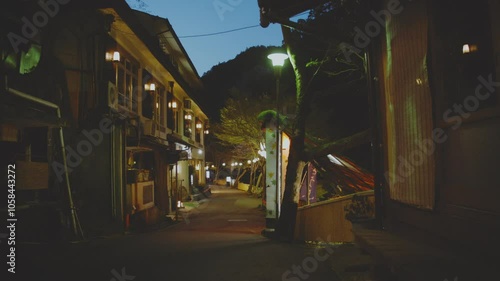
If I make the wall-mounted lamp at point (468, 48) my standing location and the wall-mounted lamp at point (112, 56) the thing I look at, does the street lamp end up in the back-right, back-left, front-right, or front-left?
front-right

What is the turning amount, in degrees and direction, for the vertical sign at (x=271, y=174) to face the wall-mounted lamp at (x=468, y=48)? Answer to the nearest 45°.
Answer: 0° — it already faces it

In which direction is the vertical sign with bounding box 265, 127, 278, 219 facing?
toward the camera

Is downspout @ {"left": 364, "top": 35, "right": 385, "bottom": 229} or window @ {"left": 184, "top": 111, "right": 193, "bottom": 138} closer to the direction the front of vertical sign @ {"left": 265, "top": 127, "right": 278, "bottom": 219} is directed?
the downspout

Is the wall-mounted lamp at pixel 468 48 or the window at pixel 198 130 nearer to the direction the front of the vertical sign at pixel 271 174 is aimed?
the wall-mounted lamp

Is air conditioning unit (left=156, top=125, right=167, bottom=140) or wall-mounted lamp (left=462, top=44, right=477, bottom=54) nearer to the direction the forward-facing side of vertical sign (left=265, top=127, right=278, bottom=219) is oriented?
the wall-mounted lamp

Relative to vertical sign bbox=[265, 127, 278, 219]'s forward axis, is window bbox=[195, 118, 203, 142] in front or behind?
behind

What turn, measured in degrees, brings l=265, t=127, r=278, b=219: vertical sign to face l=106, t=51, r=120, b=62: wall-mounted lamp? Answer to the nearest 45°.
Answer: approximately 90° to its right

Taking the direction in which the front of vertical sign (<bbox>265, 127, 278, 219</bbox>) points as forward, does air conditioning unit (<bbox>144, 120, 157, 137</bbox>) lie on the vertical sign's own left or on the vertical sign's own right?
on the vertical sign's own right

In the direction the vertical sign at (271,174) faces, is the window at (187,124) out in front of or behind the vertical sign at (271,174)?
behind
